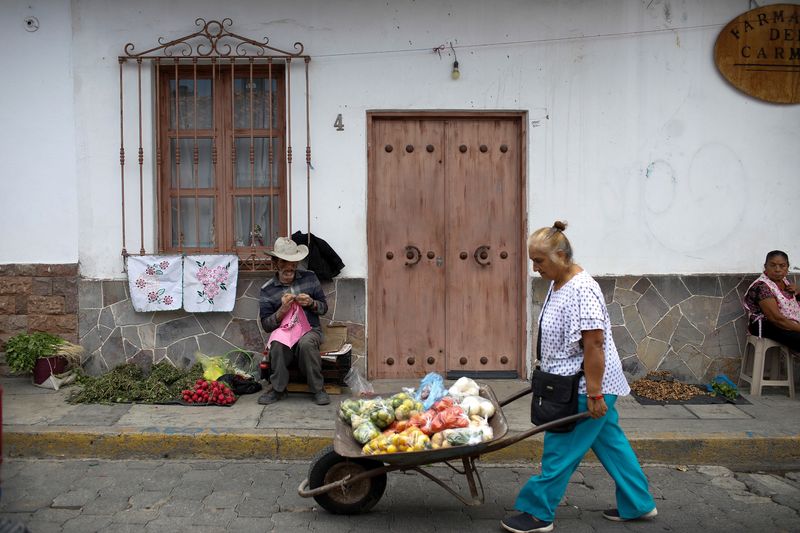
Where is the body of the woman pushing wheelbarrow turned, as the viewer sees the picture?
to the viewer's left

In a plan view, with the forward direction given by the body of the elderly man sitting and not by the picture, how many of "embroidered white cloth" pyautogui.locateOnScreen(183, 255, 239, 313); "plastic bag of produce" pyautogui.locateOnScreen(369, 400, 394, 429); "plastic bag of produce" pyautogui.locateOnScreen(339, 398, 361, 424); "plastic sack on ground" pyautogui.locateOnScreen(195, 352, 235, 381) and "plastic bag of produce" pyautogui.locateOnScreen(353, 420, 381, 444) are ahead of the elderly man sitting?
3

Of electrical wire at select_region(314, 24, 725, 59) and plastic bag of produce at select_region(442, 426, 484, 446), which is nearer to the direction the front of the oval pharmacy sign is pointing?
the plastic bag of produce

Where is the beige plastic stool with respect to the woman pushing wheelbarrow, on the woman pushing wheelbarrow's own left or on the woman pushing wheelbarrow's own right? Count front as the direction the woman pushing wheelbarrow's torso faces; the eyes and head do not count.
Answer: on the woman pushing wheelbarrow's own right

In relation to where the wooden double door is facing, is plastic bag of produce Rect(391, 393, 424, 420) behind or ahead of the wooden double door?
ahead

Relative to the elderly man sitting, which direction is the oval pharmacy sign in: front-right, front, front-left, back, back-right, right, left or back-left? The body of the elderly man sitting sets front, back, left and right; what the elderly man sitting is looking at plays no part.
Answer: left

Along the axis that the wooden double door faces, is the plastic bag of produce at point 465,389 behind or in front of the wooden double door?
in front

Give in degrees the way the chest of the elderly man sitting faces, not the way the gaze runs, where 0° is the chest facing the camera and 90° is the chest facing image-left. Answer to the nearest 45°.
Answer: approximately 0°

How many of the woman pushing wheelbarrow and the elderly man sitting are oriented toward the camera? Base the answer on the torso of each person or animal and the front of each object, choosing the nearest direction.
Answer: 1

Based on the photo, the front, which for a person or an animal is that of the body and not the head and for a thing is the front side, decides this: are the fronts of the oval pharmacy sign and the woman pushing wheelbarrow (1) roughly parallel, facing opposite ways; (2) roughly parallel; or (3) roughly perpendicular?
roughly perpendicular

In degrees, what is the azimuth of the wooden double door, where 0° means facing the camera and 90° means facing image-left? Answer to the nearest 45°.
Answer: approximately 0°
